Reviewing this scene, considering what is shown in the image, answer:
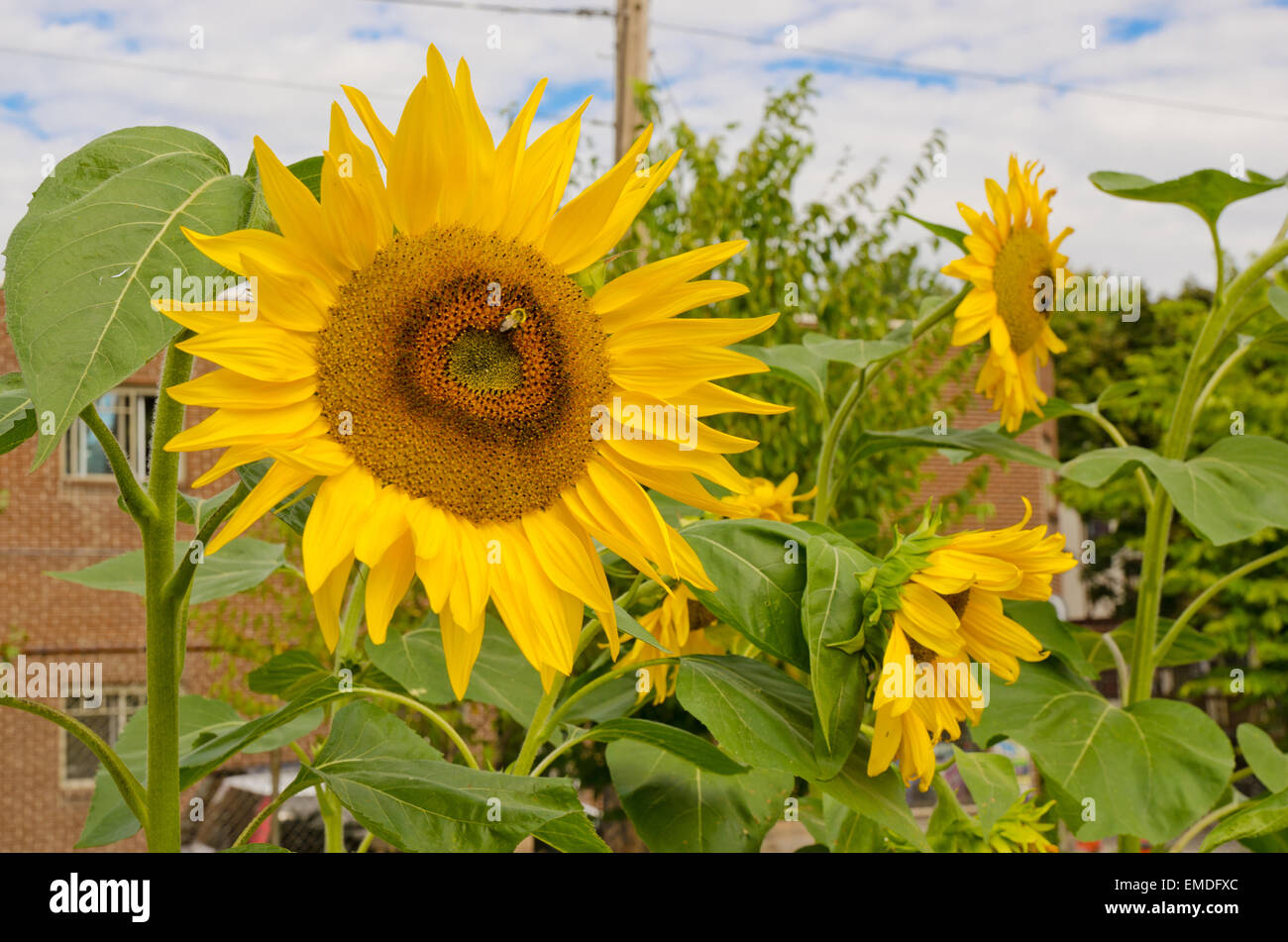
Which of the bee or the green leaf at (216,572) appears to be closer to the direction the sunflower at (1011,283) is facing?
the bee

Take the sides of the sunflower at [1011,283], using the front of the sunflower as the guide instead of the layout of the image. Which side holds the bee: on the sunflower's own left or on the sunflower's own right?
on the sunflower's own right

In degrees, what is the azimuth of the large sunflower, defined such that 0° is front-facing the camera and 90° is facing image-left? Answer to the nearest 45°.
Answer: approximately 0°

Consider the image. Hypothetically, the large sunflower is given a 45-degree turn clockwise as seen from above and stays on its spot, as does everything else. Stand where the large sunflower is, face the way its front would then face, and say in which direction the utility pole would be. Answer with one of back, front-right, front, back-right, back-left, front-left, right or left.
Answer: back-right
